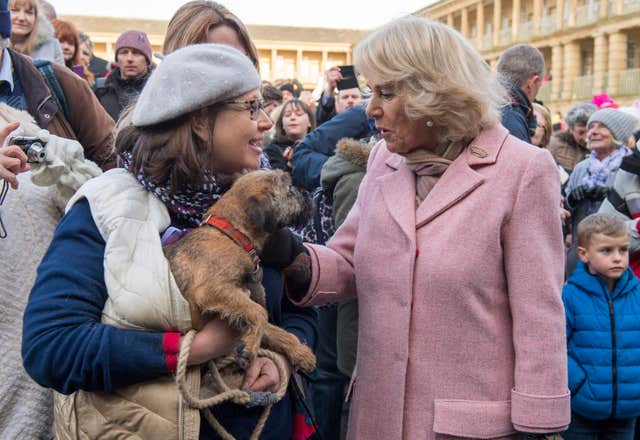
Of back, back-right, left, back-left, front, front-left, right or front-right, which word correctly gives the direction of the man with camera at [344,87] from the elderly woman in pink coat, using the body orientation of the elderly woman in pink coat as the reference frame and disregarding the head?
back-right

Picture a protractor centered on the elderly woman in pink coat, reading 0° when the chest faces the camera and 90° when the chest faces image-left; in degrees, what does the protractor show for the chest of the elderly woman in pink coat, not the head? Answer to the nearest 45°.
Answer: approximately 45°

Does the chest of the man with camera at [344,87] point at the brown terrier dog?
yes

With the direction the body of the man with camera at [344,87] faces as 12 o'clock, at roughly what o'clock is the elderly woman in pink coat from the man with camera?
The elderly woman in pink coat is roughly at 12 o'clock from the man with camera.

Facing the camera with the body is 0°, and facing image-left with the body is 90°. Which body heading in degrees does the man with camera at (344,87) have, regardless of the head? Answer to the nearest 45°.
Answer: approximately 0°
